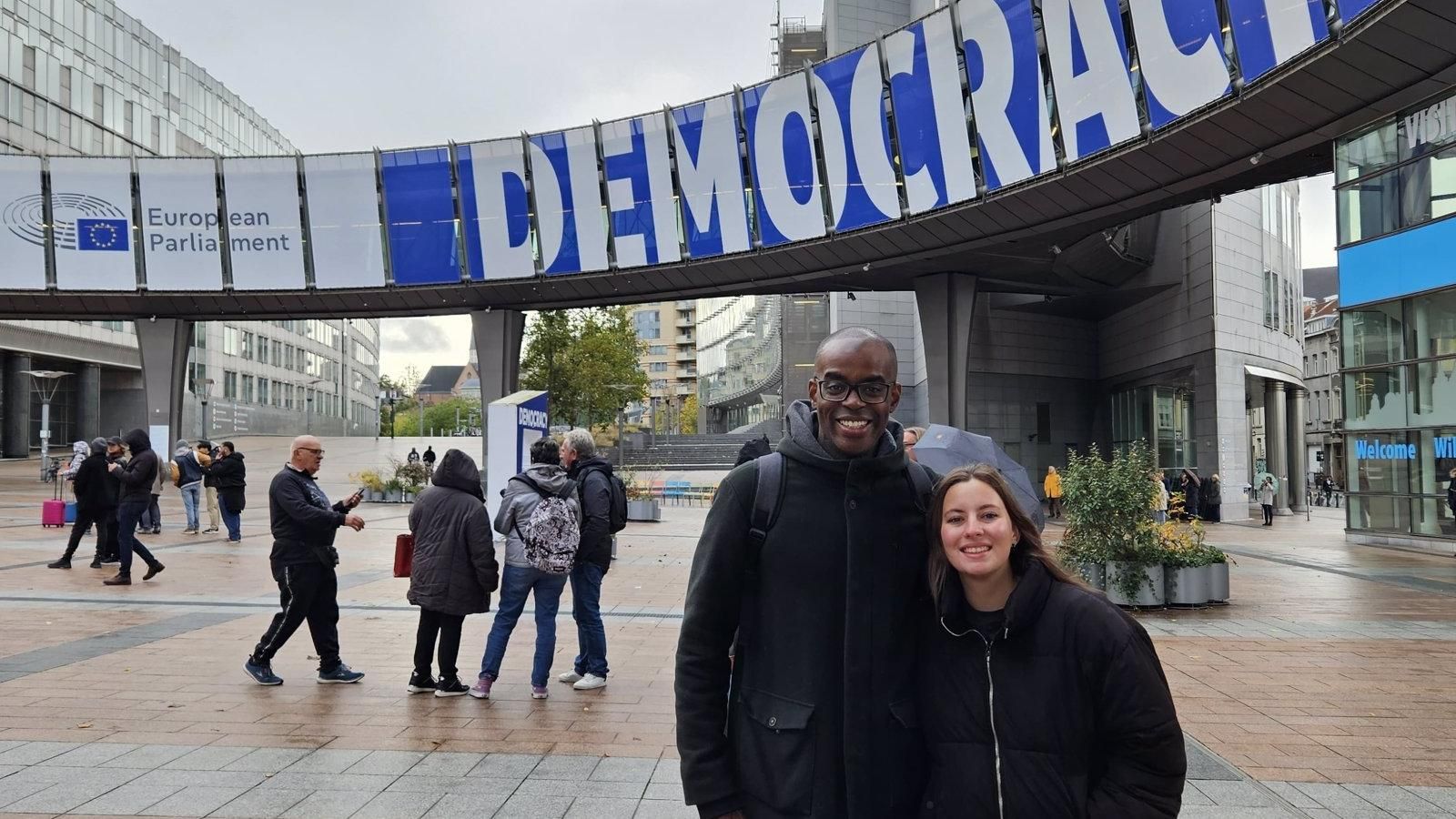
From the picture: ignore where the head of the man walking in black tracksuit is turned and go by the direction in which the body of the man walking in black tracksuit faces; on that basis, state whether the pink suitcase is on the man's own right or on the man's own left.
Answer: on the man's own left

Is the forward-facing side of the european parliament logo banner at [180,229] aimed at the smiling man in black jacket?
yes

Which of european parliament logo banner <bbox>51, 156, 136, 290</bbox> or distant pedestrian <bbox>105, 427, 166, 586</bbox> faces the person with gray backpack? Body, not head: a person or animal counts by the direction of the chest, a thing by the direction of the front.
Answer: the european parliament logo banner

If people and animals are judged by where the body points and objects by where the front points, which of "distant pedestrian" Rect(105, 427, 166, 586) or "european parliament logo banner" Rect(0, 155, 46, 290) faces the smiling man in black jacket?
the european parliament logo banner

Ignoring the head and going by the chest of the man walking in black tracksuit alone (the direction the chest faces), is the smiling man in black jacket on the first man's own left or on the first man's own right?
on the first man's own right

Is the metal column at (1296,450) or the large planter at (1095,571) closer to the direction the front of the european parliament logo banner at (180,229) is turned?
the large planter

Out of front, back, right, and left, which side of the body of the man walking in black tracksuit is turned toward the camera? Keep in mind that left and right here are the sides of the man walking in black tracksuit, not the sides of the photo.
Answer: right

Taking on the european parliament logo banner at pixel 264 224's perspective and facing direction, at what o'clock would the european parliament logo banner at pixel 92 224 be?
the european parliament logo banner at pixel 92 224 is roughly at 4 o'clock from the european parliament logo banner at pixel 264 224.

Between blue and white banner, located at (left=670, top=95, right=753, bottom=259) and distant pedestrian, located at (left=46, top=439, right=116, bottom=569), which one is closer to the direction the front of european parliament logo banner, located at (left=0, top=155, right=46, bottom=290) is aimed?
the distant pedestrian
